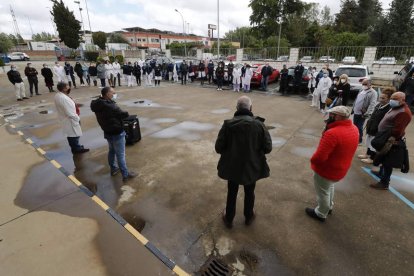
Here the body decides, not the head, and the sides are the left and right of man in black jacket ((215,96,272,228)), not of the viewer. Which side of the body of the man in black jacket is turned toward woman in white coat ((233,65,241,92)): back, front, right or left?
front

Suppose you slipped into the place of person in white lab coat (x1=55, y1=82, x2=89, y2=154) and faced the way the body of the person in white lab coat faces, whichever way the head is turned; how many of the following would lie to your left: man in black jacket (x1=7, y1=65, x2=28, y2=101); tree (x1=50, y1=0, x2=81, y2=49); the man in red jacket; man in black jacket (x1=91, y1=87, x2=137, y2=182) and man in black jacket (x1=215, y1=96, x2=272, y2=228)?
2

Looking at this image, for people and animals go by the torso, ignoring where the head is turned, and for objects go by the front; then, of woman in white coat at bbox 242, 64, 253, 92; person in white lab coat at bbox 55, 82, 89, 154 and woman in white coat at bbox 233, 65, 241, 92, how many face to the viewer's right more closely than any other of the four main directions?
1

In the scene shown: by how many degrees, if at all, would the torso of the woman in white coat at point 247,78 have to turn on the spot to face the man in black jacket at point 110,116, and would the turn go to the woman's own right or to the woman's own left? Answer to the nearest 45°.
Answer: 0° — they already face them

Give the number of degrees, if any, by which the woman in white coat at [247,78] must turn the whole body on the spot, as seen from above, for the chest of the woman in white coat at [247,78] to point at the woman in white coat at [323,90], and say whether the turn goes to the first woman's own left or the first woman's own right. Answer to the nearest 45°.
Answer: approximately 45° to the first woman's own left

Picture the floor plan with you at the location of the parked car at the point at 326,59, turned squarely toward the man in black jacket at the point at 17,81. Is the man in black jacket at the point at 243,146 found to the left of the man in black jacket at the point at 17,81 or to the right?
left

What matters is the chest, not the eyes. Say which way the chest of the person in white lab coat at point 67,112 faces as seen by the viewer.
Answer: to the viewer's right

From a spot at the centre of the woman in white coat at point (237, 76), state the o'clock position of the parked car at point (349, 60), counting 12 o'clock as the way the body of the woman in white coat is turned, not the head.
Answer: The parked car is roughly at 8 o'clock from the woman in white coat.

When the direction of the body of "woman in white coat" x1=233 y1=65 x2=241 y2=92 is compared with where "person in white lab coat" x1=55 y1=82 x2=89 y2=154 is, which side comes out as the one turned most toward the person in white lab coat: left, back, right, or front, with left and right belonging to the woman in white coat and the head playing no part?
front

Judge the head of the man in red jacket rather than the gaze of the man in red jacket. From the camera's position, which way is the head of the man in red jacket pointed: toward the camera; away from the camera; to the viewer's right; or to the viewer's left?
to the viewer's left

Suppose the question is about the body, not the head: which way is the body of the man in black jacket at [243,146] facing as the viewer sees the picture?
away from the camera

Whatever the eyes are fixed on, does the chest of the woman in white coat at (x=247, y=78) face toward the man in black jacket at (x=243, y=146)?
yes

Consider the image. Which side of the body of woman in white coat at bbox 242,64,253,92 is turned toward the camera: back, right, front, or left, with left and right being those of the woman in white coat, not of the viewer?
front

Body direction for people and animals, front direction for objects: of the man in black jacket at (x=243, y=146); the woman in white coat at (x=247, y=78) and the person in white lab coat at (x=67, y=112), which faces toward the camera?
the woman in white coat

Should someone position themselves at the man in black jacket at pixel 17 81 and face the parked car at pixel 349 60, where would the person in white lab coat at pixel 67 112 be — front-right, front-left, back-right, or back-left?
front-right

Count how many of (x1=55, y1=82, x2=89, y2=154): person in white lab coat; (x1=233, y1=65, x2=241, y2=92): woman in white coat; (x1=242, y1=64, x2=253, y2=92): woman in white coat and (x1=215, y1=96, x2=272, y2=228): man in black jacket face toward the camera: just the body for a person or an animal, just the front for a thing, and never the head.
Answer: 2

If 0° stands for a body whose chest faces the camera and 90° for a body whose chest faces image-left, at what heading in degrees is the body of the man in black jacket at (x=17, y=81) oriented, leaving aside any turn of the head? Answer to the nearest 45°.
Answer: approximately 315°
